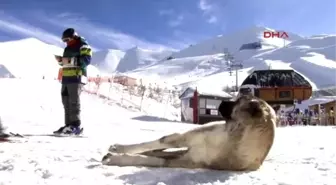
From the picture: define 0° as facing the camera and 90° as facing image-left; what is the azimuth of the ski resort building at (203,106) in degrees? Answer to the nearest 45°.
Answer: approximately 315°

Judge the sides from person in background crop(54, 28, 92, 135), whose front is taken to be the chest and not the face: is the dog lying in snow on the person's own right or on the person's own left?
on the person's own left
